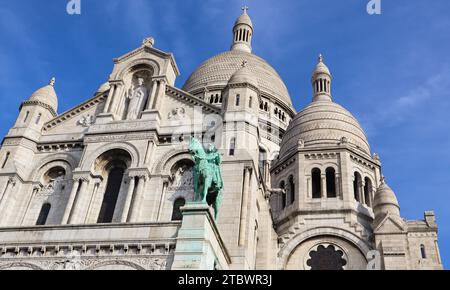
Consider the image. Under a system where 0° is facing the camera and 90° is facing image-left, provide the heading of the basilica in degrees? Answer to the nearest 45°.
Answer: approximately 45°
